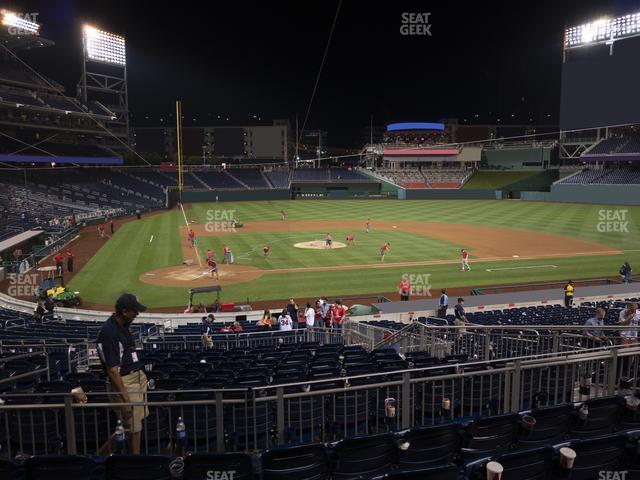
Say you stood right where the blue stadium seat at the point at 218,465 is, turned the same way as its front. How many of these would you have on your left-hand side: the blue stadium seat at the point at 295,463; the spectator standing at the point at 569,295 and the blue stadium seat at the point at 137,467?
1

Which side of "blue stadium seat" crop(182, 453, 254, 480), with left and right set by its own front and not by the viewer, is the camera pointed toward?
back

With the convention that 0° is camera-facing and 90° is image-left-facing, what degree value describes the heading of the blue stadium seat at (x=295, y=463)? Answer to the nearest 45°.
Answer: approximately 180°

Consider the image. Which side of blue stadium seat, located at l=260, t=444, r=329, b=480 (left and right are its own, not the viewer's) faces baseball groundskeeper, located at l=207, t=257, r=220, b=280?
front

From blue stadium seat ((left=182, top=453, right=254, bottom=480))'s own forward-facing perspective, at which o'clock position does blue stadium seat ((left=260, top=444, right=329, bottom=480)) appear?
blue stadium seat ((left=260, top=444, right=329, bottom=480)) is roughly at 3 o'clock from blue stadium seat ((left=182, top=453, right=254, bottom=480)).

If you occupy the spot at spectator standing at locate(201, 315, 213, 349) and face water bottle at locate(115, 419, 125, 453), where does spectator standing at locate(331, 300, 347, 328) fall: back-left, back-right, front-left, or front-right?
back-left

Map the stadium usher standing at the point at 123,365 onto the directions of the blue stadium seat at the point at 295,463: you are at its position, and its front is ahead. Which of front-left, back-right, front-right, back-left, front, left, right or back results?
front-left

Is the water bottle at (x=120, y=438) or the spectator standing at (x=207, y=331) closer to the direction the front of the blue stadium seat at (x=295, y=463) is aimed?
the spectator standing

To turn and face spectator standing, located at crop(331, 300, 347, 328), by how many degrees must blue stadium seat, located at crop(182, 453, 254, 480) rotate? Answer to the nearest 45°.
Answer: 0° — it already faces them

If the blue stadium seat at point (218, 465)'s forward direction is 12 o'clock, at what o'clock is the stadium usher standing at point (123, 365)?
The stadium usher standing is roughly at 11 o'clock from the blue stadium seat.

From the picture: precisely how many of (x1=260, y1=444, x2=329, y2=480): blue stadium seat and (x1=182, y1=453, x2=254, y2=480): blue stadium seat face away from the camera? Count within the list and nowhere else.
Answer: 2

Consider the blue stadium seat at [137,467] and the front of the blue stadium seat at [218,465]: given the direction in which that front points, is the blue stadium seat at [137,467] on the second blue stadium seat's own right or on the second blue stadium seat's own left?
on the second blue stadium seat's own left

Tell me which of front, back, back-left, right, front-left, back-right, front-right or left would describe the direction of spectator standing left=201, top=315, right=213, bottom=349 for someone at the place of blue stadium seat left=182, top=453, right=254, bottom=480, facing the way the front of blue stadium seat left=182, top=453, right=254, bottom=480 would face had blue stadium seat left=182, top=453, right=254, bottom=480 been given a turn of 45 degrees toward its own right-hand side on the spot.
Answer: front-left

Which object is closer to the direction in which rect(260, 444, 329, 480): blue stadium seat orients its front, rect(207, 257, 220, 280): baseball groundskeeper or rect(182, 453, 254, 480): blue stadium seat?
the baseball groundskeeper

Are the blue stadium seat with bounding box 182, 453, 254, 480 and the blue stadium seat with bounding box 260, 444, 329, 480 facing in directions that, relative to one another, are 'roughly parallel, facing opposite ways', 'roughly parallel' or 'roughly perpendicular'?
roughly parallel

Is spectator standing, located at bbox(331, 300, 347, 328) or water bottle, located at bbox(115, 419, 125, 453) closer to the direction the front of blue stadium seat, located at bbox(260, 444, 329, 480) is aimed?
the spectator standing
